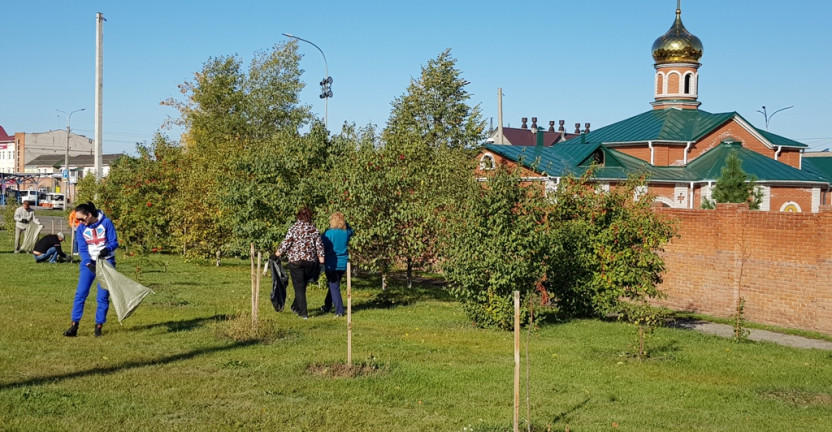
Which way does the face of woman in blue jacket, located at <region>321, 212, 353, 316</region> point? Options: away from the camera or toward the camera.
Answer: away from the camera

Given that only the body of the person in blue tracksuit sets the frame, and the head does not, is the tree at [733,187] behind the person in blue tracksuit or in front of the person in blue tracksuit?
behind

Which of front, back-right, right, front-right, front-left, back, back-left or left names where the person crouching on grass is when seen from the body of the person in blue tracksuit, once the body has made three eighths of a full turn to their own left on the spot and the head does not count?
left

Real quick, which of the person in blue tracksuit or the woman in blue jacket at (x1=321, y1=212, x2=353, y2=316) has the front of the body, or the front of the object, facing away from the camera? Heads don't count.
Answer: the woman in blue jacket

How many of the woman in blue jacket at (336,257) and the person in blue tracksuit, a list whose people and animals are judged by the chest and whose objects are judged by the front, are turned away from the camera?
1

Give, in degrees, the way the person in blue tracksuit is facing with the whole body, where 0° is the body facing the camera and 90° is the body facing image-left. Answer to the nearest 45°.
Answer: approximately 45°

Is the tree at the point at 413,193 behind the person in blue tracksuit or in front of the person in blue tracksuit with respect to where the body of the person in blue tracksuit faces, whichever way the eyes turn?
behind

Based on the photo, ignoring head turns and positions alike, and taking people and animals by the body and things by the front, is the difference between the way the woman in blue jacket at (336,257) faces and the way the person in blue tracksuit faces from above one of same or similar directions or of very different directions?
very different directions

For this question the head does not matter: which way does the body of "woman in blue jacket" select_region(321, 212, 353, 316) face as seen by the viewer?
away from the camera

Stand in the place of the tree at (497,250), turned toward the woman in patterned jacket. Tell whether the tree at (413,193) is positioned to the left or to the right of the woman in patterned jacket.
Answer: right
